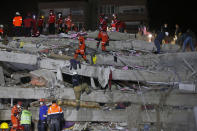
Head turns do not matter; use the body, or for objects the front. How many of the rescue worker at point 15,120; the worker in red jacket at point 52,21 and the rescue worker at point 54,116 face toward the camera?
1

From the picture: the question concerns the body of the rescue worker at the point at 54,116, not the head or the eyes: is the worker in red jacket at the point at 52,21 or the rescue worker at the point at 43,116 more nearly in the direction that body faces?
the worker in red jacket

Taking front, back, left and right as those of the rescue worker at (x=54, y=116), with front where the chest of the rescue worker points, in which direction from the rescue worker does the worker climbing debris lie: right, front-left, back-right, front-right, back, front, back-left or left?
front-right

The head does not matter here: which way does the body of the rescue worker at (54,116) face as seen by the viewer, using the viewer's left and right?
facing away from the viewer

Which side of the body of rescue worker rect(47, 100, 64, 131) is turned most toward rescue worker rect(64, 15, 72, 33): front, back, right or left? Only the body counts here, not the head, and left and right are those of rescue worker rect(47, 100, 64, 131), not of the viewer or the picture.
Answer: front

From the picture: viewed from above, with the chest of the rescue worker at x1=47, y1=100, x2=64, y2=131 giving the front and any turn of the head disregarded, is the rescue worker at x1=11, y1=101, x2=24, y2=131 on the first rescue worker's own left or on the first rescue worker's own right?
on the first rescue worker's own left

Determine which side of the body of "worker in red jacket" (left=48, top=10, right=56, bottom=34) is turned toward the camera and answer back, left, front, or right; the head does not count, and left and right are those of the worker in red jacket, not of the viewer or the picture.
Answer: front

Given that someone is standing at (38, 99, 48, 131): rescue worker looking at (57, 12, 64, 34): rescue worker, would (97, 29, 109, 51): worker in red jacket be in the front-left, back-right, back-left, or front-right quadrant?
front-right

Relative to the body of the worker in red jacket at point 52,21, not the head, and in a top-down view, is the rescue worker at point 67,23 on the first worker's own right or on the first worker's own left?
on the first worker's own left

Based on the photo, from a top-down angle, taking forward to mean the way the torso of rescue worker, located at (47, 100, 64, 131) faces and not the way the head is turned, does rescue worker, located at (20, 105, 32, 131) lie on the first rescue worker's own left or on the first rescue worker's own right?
on the first rescue worker's own left

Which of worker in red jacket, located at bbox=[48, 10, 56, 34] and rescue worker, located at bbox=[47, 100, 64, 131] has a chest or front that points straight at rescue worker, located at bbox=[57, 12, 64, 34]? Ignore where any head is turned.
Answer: rescue worker, located at bbox=[47, 100, 64, 131]

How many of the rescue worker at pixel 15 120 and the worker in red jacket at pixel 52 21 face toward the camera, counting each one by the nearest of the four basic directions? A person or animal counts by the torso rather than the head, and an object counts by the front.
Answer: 1

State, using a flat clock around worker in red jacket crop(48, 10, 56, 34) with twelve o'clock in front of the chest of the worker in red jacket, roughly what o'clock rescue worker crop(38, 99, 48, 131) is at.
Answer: The rescue worker is roughly at 12 o'clock from the worker in red jacket.

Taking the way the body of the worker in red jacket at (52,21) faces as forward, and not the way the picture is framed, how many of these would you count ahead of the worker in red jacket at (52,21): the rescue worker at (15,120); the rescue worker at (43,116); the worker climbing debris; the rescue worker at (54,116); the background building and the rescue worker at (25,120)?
5
